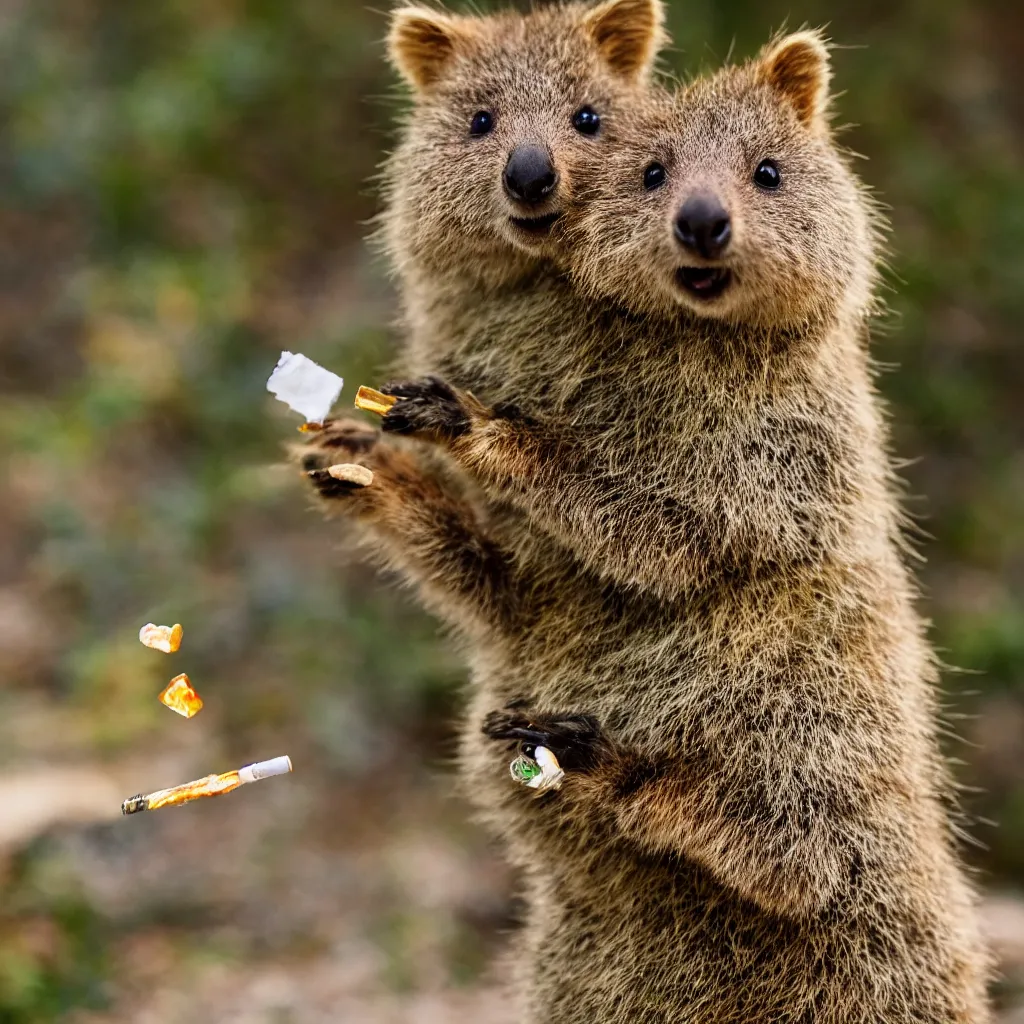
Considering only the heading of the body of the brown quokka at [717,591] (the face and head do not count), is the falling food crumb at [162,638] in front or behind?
in front

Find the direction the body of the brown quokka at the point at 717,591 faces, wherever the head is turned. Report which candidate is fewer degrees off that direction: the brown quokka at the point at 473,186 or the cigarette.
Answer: the cigarette

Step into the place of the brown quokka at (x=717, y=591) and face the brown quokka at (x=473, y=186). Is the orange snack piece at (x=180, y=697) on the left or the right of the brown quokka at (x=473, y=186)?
left

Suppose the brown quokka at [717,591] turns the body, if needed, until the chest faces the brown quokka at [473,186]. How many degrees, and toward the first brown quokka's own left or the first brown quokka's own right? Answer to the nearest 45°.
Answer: approximately 90° to the first brown quokka's own right

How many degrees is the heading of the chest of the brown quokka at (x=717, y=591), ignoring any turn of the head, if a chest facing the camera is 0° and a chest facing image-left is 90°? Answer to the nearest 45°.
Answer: approximately 45°

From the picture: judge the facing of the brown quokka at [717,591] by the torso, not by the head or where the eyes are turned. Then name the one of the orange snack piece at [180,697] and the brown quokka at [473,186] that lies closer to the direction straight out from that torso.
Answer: the orange snack piece
